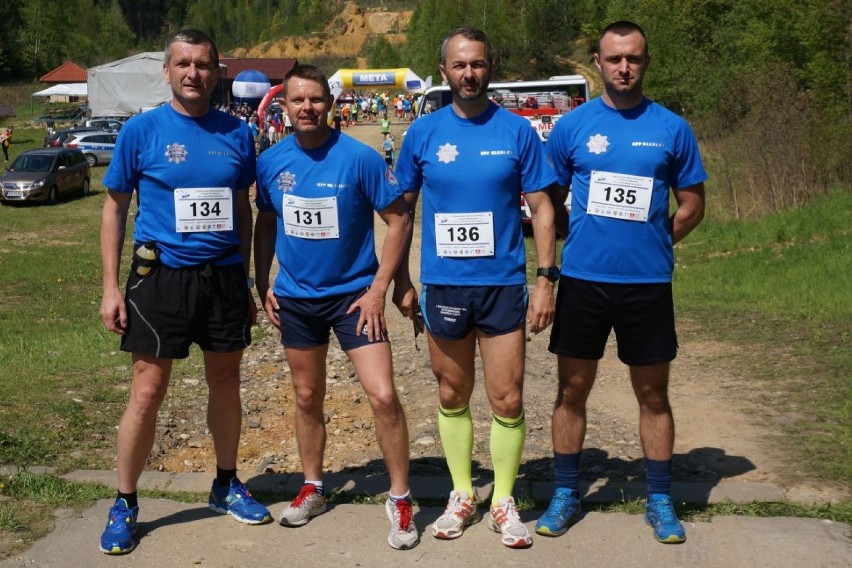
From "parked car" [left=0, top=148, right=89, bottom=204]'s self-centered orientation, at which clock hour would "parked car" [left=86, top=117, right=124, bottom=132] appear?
"parked car" [left=86, top=117, right=124, bottom=132] is roughly at 5 o'clock from "parked car" [left=0, top=148, right=89, bottom=204].

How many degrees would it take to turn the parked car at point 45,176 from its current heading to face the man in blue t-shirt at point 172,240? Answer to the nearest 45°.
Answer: approximately 45° to its left

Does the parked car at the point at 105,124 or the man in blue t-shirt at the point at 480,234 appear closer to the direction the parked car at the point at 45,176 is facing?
the man in blue t-shirt

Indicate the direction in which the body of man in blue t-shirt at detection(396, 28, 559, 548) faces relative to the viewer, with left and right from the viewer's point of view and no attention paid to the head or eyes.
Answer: facing the viewer

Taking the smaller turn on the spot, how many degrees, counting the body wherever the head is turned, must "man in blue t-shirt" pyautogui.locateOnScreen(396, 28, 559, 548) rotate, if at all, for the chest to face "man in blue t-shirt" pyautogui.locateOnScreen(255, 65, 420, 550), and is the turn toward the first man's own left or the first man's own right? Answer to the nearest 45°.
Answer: approximately 90° to the first man's own right

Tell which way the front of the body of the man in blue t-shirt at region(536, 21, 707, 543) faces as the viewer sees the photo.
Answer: toward the camera

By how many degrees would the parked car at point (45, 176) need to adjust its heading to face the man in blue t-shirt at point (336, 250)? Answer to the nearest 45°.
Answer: approximately 45° to its left

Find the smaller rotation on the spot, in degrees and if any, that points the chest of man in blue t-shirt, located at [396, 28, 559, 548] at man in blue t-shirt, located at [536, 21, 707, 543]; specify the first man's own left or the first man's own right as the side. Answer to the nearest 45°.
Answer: approximately 90° to the first man's own left

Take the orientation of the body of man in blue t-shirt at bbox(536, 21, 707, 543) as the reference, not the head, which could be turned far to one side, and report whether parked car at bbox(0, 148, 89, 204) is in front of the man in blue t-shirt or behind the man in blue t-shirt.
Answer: behind

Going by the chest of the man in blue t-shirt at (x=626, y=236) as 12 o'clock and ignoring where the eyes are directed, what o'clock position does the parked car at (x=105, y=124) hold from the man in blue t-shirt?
The parked car is roughly at 5 o'clock from the man in blue t-shirt.

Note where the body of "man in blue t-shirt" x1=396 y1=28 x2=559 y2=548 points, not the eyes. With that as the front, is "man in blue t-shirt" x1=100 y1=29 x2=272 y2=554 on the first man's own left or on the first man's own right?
on the first man's own right

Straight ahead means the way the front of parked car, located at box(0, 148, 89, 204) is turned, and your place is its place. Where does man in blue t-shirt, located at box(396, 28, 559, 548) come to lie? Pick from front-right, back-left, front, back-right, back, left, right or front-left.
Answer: front-left

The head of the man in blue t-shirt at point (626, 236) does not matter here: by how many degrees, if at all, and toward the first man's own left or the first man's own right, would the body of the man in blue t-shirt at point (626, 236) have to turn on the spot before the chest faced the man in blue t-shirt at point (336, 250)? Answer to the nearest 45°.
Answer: approximately 90° to the first man's own right

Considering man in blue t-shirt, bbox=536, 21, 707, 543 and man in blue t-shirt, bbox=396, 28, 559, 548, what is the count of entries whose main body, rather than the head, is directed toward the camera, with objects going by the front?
2
